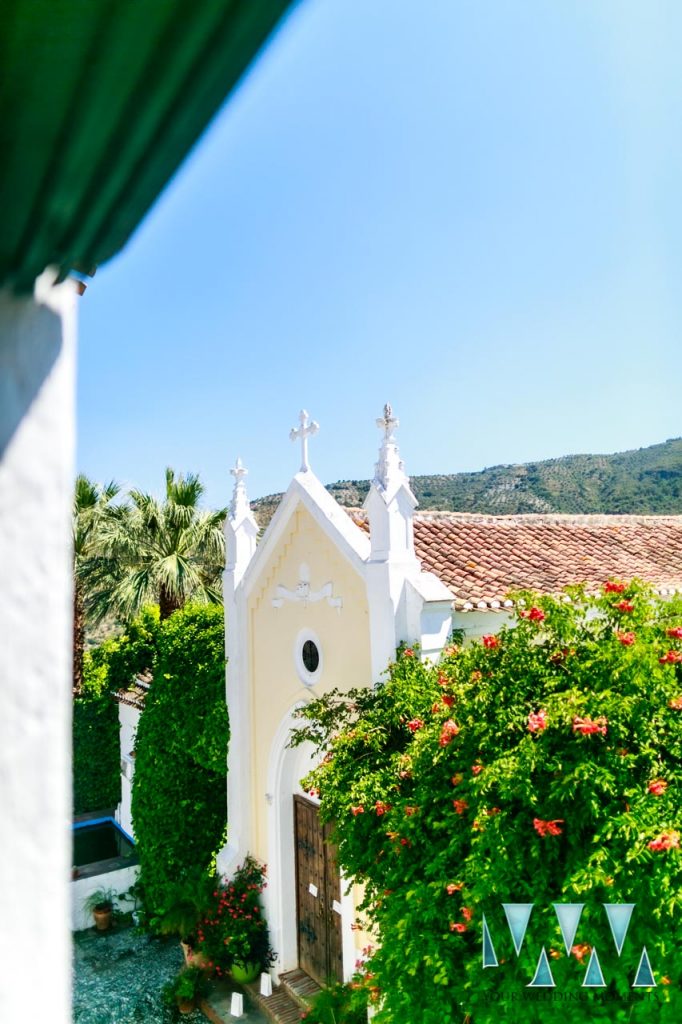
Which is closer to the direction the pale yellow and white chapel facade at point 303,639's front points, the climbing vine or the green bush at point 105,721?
the climbing vine

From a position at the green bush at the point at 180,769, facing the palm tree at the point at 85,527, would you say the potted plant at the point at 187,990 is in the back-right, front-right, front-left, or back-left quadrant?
back-left

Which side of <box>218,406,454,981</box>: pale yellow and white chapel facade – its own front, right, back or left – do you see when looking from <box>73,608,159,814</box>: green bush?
right

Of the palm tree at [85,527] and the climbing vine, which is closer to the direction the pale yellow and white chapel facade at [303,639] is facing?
the climbing vine

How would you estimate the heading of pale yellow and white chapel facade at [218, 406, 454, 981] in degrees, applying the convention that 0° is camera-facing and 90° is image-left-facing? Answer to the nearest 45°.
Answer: approximately 45°

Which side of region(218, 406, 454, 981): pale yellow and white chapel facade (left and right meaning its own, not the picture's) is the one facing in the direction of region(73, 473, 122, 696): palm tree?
right

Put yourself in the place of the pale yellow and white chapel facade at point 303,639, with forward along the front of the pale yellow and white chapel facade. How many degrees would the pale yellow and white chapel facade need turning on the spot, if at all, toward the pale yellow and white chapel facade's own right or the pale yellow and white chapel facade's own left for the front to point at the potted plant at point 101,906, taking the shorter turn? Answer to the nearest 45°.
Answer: approximately 90° to the pale yellow and white chapel facade's own right
